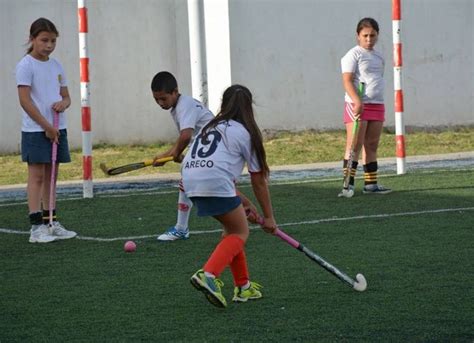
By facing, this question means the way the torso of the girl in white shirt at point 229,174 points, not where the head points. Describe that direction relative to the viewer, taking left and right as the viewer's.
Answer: facing away from the viewer and to the right of the viewer

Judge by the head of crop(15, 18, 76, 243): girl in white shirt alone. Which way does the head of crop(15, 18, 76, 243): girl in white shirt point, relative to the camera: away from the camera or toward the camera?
toward the camera

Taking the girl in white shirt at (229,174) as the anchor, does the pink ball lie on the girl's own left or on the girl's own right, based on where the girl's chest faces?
on the girl's own left

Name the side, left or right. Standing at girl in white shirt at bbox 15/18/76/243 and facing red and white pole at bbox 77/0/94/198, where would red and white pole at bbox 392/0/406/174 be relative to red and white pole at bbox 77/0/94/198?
right

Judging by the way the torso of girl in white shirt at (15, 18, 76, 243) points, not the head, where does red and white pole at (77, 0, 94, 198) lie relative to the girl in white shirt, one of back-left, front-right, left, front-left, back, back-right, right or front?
back-left

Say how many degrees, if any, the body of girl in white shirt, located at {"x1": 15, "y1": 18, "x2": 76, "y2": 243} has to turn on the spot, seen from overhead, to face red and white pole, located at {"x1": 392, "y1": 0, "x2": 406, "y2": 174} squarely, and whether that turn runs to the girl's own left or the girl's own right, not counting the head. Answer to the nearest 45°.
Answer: approximately 90° to the girl's own left

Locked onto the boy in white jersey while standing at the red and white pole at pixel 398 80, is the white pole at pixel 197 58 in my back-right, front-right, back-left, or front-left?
front-right

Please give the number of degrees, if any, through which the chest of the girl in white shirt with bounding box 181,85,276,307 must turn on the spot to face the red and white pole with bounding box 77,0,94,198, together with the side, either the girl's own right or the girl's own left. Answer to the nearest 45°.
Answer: approximately 45° to the girl's own left

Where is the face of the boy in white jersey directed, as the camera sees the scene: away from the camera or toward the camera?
toward the camera

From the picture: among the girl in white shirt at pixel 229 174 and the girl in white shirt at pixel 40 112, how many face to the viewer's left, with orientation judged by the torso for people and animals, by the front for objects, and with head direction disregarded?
0

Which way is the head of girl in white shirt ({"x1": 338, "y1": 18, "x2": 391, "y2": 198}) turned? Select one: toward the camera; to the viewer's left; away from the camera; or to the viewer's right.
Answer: toward the camera

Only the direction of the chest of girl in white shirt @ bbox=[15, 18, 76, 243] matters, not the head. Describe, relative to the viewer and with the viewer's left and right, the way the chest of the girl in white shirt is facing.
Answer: facing the viewer and to the right of the viewer

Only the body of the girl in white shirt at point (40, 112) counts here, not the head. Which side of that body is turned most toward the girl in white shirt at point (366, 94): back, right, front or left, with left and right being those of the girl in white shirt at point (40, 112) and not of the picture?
left
